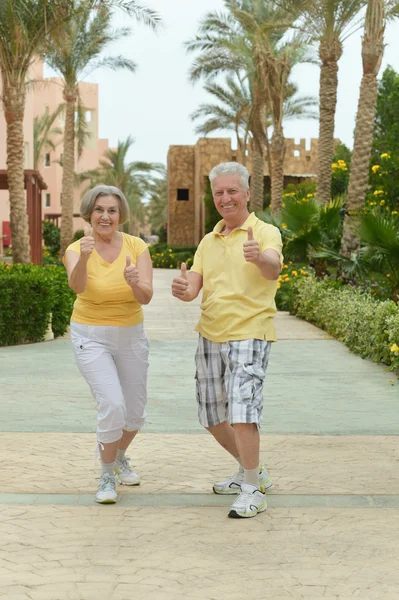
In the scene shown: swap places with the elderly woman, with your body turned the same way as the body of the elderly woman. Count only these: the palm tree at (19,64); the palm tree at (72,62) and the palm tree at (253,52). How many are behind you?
3

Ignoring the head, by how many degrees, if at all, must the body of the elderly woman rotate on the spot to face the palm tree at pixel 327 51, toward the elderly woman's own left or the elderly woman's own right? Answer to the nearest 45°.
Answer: approximately 180°

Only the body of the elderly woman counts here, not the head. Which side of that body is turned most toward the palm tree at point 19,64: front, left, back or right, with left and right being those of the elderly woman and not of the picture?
back

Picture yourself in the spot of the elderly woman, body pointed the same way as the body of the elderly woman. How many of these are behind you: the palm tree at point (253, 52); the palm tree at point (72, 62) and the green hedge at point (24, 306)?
3

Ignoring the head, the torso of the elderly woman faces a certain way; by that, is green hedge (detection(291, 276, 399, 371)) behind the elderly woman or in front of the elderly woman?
behind

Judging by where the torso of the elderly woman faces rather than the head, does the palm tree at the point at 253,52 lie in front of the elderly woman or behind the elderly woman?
behind

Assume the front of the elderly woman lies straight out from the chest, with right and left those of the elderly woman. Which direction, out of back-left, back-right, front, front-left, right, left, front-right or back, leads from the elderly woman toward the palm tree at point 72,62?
back

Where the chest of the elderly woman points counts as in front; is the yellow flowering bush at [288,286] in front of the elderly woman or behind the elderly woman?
behind

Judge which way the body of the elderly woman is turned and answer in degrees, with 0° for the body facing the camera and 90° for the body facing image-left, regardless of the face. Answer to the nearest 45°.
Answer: approximately 0°

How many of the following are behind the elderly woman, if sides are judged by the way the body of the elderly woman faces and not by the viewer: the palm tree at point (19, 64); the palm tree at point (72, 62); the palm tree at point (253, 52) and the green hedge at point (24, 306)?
4

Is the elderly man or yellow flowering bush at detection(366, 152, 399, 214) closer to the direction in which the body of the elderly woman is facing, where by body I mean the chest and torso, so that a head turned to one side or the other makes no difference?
the elderly man

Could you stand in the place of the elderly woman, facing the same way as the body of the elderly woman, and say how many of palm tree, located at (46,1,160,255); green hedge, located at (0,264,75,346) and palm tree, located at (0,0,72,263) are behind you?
3
